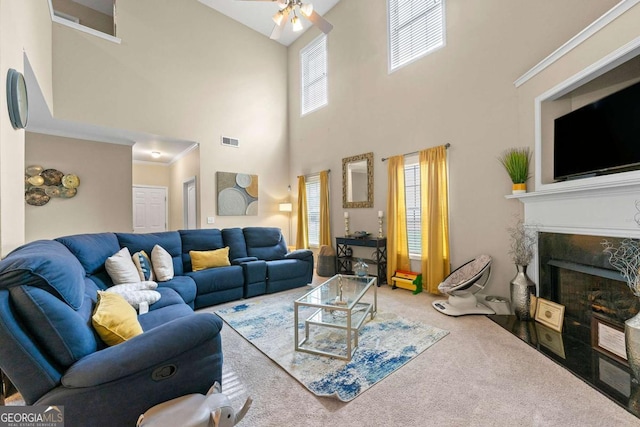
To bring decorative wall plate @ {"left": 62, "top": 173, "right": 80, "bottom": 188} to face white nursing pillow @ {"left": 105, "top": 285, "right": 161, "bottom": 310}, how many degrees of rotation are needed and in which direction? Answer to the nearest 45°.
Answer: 0° — it already faces it

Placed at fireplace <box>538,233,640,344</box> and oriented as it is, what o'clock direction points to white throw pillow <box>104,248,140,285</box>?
The white throw pillow is roughly at 12 o'clock from the fireplace.

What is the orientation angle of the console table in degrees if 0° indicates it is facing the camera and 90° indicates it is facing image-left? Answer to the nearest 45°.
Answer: approximately 45°

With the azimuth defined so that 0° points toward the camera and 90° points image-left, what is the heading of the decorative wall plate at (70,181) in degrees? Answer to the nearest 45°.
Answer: approximately 0°

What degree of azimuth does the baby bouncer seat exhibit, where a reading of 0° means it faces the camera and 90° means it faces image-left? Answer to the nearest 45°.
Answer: approximately 90°

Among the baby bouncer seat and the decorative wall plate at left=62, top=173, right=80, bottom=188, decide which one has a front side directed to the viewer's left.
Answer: the baby bouncer seat

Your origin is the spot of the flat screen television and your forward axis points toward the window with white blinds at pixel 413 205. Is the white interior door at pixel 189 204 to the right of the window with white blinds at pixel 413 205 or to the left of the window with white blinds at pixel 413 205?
left

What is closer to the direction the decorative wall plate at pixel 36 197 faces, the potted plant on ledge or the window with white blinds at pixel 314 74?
the potted plant on ledge
